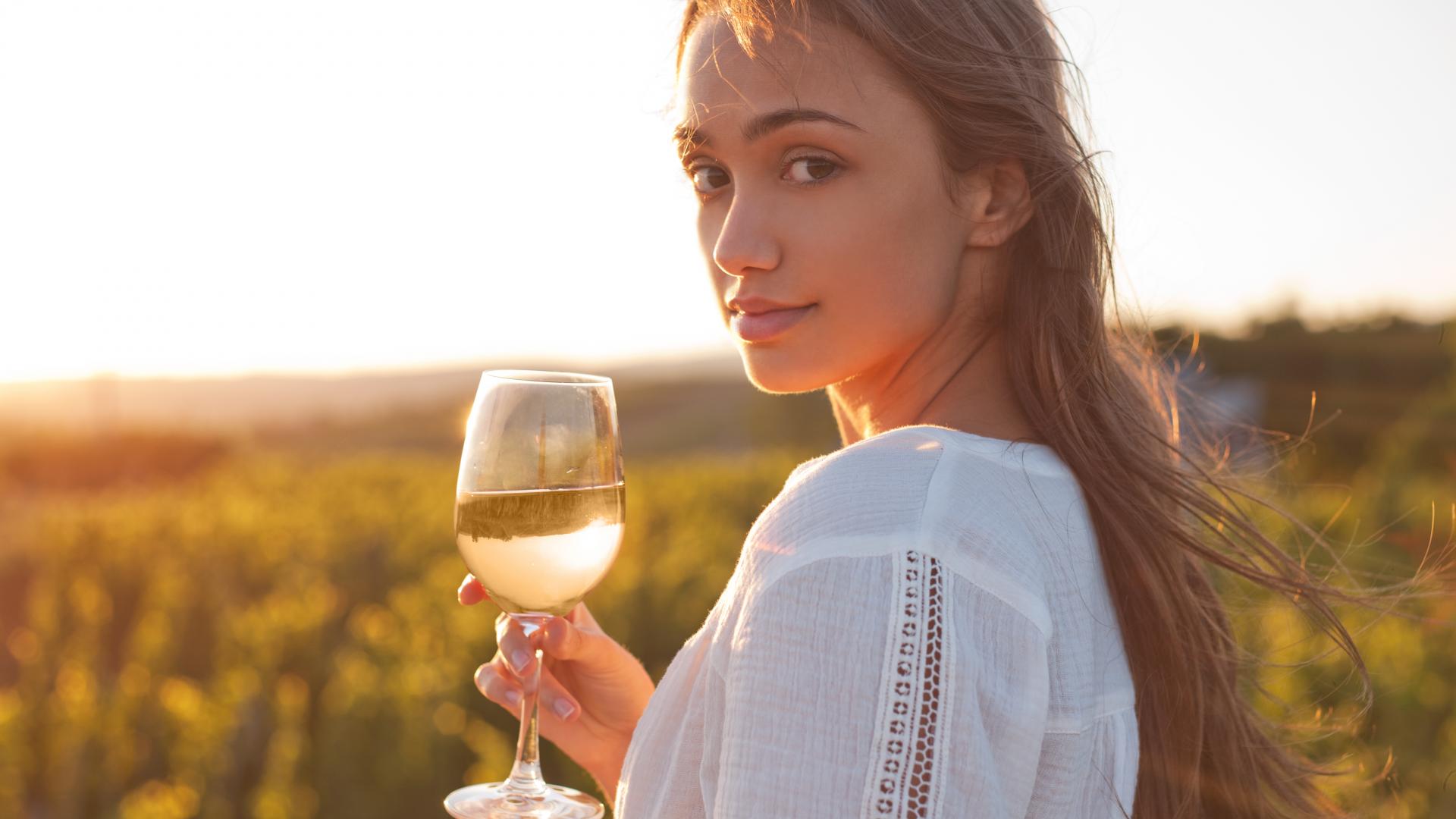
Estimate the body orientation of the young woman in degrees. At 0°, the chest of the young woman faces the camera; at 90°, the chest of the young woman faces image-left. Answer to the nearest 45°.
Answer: approximately 90°
